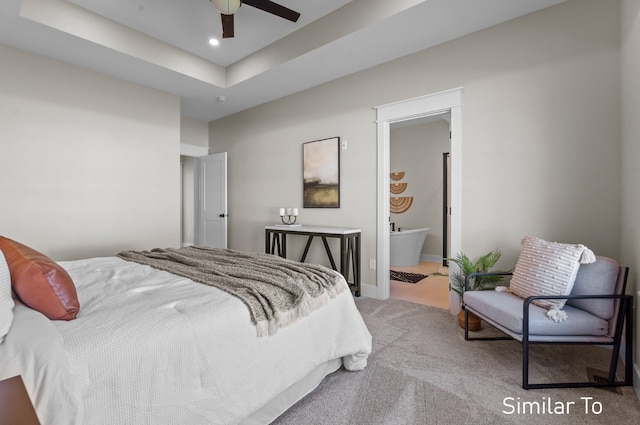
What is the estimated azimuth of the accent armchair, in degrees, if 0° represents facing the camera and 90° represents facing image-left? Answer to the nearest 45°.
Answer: approximately 45°

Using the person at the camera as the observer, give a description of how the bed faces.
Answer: facing away from the viewer and to the right of the viewer

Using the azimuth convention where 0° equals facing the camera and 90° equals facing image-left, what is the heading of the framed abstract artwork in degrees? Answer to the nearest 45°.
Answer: approximately 45°

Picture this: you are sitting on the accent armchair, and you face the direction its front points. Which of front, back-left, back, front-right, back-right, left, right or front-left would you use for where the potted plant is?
right

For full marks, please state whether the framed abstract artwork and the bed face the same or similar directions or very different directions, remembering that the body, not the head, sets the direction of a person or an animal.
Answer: very different directions

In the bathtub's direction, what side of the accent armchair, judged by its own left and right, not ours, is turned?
right

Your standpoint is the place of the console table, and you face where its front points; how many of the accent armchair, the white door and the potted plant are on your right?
1

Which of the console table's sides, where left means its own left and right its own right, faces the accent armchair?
left

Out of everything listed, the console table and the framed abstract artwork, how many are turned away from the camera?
0

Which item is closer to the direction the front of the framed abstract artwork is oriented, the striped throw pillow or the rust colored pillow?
the rust colored pillow

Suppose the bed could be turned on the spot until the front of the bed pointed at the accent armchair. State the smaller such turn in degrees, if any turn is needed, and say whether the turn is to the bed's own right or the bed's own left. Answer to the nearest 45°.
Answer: approximately 45° to the bed's own right

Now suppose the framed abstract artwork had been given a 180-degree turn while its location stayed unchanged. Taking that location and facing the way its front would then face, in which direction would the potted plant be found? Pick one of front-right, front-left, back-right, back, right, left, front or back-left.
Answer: right

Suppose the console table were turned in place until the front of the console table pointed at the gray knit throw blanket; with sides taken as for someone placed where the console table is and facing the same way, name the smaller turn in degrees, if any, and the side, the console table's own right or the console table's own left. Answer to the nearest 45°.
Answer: approximately 45° to the console table's own left
